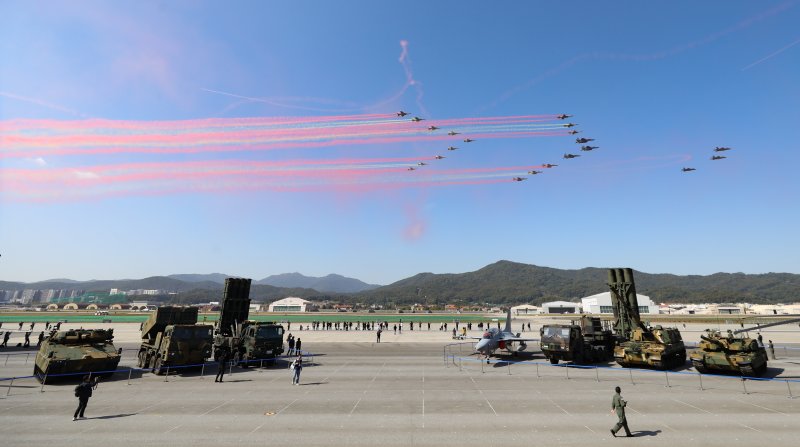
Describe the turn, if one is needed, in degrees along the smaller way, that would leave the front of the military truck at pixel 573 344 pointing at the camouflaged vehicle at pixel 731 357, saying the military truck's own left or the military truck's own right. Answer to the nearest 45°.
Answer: approximately 135° to the military truck's own left

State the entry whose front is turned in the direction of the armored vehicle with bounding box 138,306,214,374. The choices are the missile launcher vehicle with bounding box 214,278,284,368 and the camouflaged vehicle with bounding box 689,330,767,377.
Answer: the camouflaged vehicle

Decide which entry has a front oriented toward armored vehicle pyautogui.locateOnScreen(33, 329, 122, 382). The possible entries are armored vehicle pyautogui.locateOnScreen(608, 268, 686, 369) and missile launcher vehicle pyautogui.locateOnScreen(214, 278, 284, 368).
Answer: armored vehicle pyautogui.locateOnScreen(608, 268, 686, 369)

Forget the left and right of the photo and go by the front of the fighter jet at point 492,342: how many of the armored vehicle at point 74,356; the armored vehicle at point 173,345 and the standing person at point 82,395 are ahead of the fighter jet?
3

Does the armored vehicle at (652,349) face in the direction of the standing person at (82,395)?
yes

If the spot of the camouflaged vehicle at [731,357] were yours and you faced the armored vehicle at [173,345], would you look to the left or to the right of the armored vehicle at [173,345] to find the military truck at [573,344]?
right

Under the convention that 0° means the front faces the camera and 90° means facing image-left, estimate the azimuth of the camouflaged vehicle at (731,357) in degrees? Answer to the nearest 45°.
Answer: approximately 45°

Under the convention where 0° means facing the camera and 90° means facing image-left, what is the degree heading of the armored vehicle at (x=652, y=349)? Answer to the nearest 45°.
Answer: approximately 45°

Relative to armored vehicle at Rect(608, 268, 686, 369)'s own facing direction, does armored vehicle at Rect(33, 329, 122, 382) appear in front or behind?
in front

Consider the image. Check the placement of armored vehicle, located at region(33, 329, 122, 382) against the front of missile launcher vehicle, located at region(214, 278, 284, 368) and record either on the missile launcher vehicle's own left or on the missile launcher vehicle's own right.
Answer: on the missile launcher vehicle's own right
